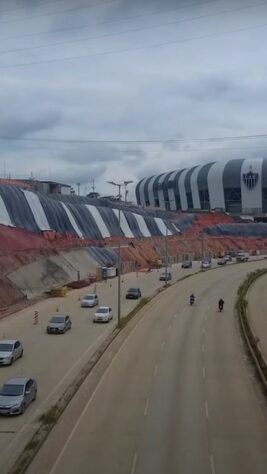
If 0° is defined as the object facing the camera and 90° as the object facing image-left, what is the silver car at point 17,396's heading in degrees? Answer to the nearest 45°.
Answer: approximately 45°

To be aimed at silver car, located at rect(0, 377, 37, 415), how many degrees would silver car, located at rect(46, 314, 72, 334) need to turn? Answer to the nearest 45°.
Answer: approximately 45° to its left

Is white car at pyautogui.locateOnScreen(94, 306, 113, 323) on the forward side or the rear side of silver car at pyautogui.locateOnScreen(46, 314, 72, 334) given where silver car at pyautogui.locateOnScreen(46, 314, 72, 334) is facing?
on the rear side

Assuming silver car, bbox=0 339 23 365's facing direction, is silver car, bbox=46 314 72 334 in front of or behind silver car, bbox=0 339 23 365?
behind

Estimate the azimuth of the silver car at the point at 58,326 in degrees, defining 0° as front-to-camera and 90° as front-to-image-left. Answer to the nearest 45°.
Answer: approximately 45°
